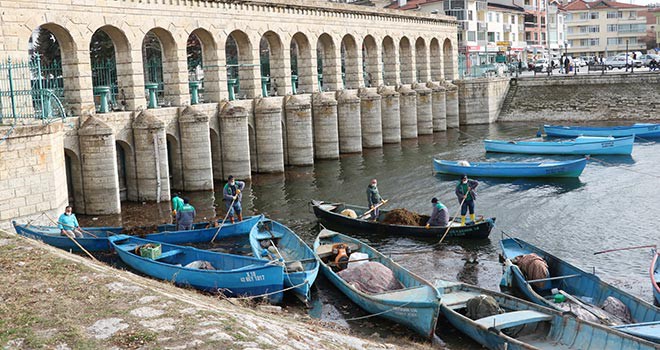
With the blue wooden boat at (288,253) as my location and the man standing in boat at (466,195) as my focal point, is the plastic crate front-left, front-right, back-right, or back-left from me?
back-left

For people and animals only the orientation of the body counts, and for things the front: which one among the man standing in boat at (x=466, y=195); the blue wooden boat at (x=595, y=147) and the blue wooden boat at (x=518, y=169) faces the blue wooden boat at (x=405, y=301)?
the man standing in boat

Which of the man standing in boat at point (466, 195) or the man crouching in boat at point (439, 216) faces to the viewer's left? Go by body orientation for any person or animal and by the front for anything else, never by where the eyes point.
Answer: the man crouching in boat at point (439, 216)

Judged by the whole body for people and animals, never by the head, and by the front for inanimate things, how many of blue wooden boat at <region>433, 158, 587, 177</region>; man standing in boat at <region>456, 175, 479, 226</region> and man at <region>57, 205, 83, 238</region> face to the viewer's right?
1

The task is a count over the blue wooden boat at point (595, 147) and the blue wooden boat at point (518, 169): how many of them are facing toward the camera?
0

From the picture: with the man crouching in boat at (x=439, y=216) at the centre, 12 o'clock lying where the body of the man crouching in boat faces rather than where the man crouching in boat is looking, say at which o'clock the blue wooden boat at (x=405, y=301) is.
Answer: The blue wooden boat is roughly at 9 o'clock from the man crouching in boat.

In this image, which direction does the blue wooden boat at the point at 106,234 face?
to the viewer's right

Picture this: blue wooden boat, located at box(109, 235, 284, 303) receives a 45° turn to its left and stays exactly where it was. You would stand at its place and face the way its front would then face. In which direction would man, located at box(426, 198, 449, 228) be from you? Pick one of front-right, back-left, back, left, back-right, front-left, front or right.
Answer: front-left
